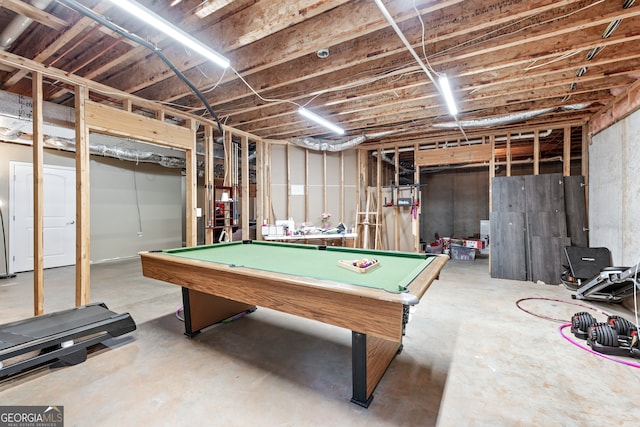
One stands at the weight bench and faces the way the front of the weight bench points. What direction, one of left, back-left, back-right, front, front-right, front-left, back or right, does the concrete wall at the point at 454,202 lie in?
back

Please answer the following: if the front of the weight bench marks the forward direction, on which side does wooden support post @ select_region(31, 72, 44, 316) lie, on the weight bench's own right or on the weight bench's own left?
on the weight bench's own right

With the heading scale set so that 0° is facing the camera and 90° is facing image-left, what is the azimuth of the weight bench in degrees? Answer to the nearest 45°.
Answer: approximately 315°

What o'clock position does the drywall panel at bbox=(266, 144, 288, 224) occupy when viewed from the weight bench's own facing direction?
The drywall panel is roughly at 4 o'clock from the weight bench.

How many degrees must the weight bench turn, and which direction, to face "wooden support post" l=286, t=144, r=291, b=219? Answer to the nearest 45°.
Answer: approximately 135° to its right

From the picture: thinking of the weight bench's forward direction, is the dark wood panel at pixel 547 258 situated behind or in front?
behind
